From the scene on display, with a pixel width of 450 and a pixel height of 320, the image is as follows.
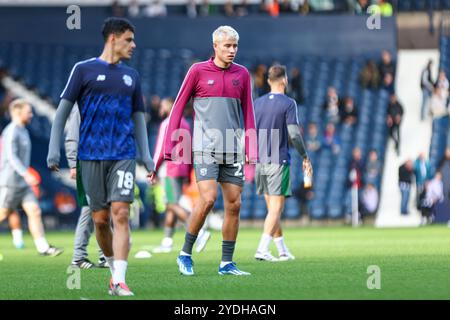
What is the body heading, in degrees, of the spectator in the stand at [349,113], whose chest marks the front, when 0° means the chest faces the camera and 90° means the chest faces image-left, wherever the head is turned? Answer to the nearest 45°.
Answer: approximately 0°

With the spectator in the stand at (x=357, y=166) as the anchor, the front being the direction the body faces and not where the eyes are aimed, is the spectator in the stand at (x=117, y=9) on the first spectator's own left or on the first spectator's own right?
on the first spectator's own right

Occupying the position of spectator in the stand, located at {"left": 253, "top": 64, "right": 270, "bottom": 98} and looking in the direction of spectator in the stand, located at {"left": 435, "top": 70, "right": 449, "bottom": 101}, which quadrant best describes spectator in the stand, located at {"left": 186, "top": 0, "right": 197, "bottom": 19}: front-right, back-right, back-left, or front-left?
back-left

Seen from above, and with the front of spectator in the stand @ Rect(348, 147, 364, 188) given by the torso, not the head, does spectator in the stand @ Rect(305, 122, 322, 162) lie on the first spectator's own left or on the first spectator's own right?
on the first spectator's own right

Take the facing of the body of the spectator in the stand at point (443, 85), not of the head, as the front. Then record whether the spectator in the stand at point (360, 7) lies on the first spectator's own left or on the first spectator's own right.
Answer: on the first spectator's own right
